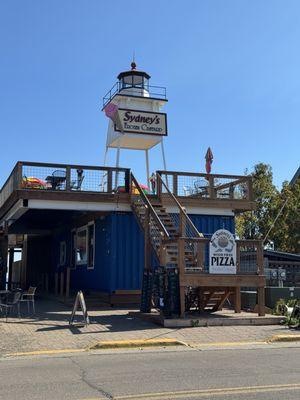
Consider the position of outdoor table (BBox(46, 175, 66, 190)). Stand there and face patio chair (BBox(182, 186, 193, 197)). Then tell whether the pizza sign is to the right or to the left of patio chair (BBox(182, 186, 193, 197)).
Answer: right

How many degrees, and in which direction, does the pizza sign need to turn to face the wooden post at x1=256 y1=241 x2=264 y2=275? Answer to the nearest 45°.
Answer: approximately 135° to its left

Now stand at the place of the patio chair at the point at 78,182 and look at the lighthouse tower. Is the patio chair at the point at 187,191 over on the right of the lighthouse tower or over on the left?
right

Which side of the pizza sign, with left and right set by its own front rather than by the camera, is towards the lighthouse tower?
back

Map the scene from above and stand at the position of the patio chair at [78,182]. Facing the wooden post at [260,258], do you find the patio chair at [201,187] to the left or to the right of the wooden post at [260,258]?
left

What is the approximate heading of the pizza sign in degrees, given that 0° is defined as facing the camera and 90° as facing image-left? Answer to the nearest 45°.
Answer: approximately 0°

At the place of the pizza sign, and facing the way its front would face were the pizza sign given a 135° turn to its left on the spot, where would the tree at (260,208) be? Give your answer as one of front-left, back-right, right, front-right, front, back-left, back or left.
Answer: front-left

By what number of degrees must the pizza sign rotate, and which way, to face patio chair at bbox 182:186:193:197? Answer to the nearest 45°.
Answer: approximately 180°

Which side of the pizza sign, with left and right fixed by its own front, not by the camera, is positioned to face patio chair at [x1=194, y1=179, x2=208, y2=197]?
back

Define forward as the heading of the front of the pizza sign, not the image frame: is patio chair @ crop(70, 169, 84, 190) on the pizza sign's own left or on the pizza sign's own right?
on the pizza sign's own right
